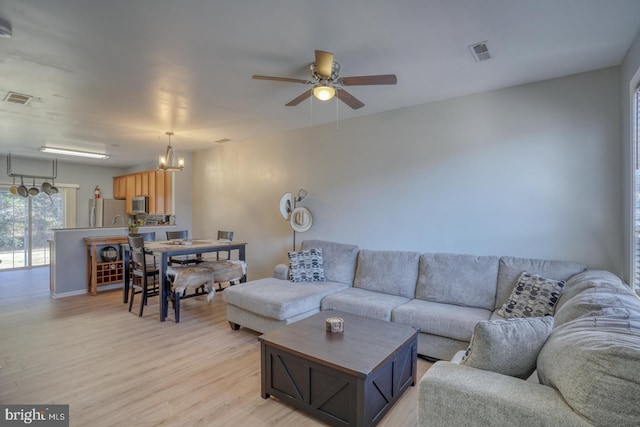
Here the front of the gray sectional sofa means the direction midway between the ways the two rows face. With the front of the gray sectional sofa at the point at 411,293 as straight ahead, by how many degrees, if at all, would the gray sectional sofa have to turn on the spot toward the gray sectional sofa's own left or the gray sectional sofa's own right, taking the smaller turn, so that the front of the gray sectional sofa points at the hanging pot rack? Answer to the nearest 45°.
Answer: approximately 45° to the gray sectional sofa's own right

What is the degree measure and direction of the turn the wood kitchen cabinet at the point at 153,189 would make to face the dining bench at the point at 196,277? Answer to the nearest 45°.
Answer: approximately 45° to its left

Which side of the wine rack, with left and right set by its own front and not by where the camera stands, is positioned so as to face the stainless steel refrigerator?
back

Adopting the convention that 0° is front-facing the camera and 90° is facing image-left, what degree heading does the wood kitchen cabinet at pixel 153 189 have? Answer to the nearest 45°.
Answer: approximately 45°

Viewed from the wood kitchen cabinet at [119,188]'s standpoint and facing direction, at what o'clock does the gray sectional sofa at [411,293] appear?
The gray sectional sofa is roughly at 10 o'clock from the wood kitchen cabinet.

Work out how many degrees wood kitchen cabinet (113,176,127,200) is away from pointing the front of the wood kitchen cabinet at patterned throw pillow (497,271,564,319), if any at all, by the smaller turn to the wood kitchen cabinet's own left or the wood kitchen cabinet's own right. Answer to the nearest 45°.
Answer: approximately 45° to the wood kitchen cabinet's own left

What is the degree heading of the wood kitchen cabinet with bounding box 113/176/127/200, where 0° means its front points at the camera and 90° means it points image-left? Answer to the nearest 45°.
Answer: approximately 45°

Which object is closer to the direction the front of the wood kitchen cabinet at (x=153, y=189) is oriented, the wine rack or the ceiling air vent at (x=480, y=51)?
the wine rack

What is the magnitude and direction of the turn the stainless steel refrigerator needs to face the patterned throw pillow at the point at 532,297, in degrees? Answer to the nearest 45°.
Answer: approximately 45° to its left

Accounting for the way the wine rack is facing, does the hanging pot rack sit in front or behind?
behind
